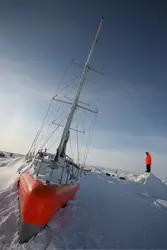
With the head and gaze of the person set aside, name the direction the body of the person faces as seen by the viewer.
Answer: to the viewer's left
